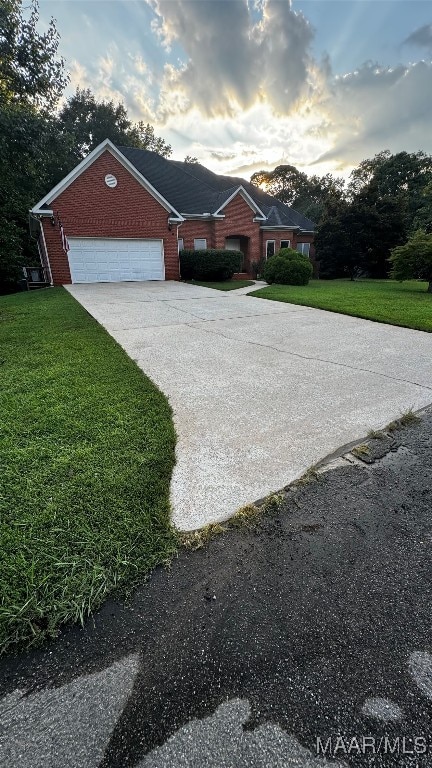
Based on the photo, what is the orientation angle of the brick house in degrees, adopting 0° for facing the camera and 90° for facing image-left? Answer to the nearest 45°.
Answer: approximately 0°

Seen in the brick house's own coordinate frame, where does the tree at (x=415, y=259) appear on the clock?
The tree is roughly at 10 o'clock from the brick house.

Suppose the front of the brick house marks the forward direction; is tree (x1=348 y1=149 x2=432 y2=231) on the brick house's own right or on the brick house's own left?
on the brick house's own left

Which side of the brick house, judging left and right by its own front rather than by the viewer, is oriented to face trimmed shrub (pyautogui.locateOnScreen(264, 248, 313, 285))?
left

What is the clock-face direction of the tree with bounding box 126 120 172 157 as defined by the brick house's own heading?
The tree is roughly at 6 o'clock from the brick house.

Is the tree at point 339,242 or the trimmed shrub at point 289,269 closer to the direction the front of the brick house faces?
the trimmed shrub

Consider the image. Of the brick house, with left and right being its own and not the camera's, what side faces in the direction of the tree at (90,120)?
back

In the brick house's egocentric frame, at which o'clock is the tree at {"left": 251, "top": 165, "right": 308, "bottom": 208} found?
The tree is roughly at 7 o'clock from the brick house.
